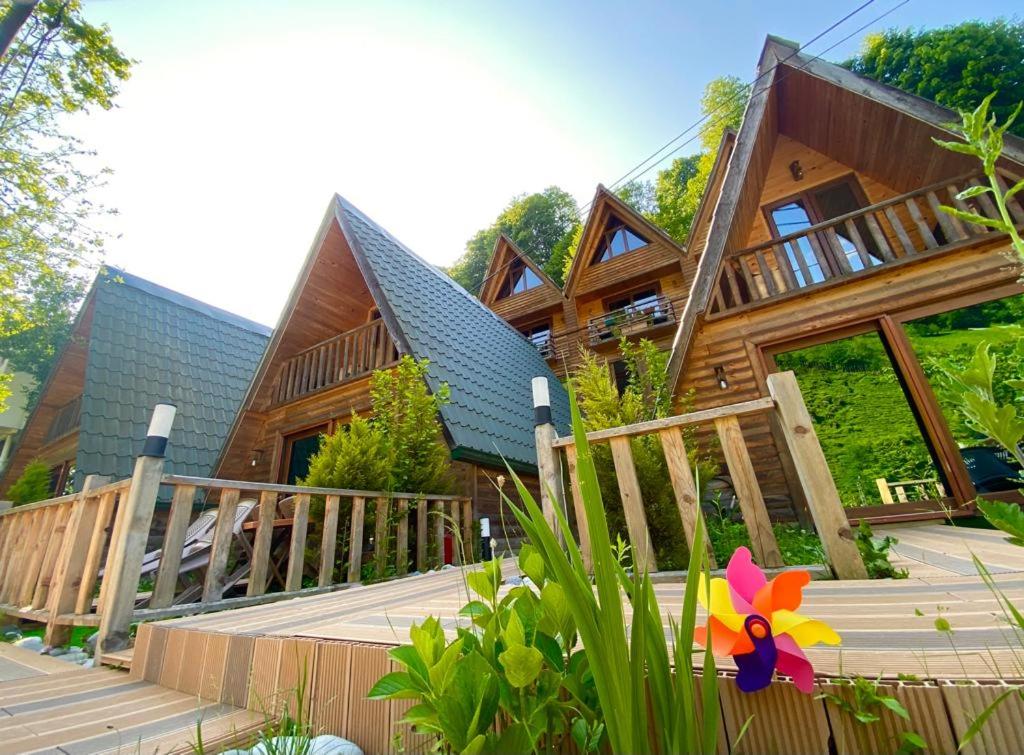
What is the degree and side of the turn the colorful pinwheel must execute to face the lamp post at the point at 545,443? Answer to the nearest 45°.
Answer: approximately 135° to its right

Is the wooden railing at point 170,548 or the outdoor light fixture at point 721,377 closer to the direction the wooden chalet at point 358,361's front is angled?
the wooden railing

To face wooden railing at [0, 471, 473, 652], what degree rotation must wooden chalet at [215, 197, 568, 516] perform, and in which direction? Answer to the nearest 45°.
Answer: approximately 45° to its left

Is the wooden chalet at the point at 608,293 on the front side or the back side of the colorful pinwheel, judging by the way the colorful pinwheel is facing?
on the back side

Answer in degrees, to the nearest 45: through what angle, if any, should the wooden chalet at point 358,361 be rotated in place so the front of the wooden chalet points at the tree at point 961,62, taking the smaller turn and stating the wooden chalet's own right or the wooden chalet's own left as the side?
approximately 135° to the wooden chalet's own left

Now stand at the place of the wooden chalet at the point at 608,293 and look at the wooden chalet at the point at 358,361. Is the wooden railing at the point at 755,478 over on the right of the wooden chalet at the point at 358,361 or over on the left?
left

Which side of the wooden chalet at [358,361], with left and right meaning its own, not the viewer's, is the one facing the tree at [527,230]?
back

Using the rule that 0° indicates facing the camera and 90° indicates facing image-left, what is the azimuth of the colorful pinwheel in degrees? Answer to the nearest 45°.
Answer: approximately 0°

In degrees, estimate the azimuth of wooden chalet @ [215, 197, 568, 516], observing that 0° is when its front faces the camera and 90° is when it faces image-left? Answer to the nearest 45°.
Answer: approximately 45°

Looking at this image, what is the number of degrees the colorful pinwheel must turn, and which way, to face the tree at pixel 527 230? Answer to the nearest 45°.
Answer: approximately 180°
